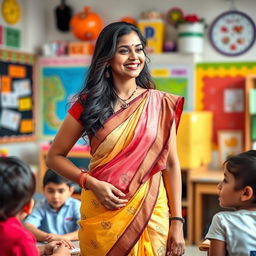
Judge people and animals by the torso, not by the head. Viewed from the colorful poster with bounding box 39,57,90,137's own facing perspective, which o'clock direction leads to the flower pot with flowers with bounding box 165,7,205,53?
The flower pot with flowers is roughly at 10 o'clock from the colorful poster.

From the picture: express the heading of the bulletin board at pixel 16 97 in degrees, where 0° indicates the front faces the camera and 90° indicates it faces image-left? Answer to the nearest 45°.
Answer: approximately 315°

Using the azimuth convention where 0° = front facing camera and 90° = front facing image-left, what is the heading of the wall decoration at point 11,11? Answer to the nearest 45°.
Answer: approximately 315°

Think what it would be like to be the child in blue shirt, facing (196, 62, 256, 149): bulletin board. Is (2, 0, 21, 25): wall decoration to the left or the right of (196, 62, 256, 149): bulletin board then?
left

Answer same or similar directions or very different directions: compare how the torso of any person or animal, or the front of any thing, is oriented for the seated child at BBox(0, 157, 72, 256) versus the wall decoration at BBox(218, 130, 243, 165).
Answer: very different directions

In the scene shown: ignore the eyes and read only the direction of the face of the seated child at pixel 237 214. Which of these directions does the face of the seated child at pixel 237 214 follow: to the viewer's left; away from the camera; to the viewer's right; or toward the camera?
to the viewer's left

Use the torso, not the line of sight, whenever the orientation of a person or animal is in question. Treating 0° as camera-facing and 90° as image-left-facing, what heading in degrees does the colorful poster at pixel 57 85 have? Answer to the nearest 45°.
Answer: approximately 0°
